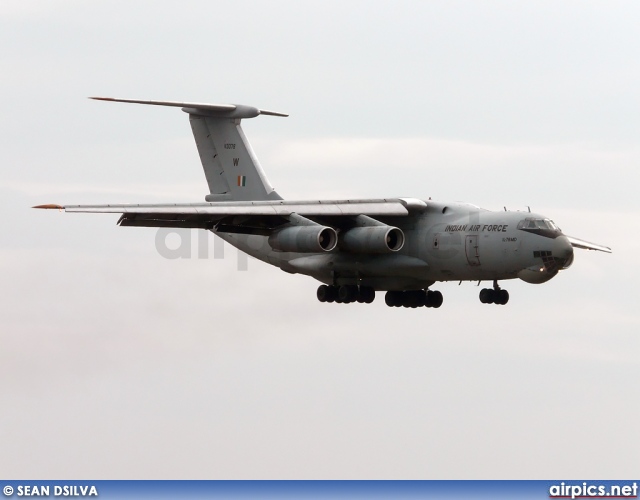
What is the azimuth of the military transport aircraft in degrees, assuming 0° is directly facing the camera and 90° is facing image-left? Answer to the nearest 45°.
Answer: approximately 315°
